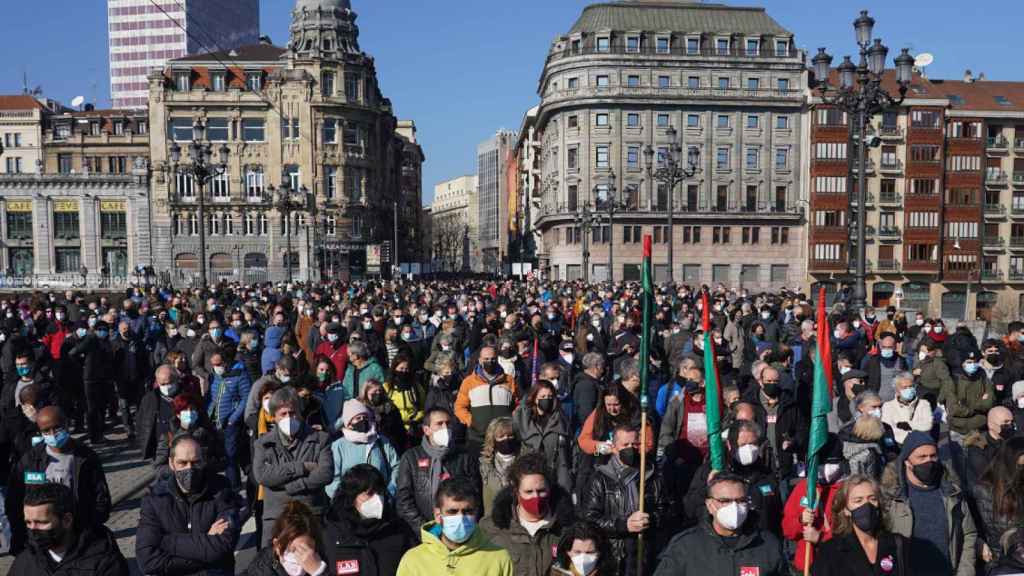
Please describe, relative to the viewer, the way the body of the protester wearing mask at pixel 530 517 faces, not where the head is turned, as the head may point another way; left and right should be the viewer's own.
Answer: facing the viewer

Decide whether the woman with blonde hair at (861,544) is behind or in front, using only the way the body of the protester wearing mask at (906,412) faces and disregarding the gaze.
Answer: in front

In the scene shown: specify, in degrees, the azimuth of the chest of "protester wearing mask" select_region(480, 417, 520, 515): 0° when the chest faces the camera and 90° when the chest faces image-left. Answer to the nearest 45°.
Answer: approximately 315°

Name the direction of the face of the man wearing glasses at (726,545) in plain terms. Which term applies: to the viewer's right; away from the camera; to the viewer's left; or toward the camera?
toward the camera

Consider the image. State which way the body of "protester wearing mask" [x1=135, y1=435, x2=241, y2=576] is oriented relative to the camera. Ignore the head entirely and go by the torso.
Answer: toward the camera

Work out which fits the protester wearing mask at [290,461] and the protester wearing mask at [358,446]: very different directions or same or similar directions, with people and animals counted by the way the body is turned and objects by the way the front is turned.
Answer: same or similar directions

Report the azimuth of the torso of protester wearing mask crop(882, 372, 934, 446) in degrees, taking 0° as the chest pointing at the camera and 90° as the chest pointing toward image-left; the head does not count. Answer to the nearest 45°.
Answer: approximately 0°

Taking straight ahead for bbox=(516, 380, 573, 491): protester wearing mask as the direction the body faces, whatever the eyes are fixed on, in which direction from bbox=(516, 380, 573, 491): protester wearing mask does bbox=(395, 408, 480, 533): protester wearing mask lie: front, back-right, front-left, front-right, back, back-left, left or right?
front-right

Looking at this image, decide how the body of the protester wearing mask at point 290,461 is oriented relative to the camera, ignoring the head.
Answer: toward the camera

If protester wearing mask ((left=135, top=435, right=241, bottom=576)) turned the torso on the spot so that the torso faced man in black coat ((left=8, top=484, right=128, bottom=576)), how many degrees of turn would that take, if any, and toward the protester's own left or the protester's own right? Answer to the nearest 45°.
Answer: approximately 45° to the protester's own right

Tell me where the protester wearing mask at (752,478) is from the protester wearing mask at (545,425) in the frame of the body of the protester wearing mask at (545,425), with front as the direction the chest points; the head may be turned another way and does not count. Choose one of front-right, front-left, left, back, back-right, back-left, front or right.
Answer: front-left

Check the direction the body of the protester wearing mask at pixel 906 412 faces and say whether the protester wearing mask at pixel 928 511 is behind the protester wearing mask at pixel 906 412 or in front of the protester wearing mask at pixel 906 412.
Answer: in front
